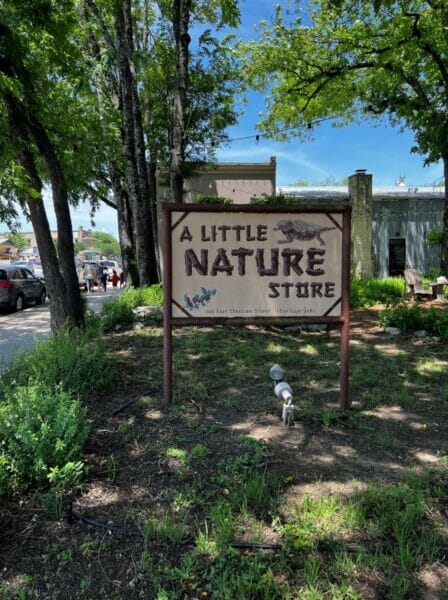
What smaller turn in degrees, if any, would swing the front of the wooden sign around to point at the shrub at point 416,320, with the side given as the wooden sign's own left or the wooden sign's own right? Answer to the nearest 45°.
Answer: approximately 135° to the wooden sign's own left

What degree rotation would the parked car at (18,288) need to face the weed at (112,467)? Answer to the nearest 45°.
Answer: approximately 135° to its right

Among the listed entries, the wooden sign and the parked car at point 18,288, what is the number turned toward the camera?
1

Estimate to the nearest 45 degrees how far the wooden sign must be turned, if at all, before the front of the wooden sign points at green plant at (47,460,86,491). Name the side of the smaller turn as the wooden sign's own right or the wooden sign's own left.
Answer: approximately 45° to the wooden sign's own right

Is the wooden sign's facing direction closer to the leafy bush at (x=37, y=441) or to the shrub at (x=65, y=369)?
the leafy bush

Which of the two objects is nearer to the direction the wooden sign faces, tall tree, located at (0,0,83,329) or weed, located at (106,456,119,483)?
the weed

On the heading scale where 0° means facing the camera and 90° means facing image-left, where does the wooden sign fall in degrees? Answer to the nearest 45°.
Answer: approximately 0°

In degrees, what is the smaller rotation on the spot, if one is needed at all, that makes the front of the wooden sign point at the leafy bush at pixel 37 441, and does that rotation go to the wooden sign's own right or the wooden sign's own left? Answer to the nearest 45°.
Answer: approximately 45° to the wooden sign's own right

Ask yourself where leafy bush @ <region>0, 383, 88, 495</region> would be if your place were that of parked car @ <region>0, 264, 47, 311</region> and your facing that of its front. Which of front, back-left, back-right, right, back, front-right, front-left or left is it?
back-right
